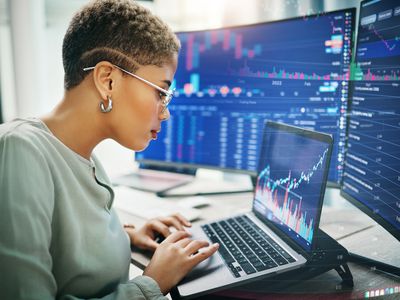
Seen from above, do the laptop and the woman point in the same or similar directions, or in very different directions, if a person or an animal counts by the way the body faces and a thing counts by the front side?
very different directions

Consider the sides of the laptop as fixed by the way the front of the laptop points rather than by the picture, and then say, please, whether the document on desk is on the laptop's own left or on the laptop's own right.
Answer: on the laptop's own right

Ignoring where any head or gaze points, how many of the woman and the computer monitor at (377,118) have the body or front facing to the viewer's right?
1

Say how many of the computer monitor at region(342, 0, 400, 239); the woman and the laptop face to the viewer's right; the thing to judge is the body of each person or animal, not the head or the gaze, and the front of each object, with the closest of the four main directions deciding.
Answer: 1

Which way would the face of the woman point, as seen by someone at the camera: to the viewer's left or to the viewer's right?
to the viewer's right

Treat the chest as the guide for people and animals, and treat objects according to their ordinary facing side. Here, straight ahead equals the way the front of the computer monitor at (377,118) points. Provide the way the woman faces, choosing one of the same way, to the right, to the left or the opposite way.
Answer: the opposite way

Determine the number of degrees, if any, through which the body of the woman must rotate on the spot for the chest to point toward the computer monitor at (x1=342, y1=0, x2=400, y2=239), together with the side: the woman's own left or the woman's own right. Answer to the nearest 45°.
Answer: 0° — they already face it

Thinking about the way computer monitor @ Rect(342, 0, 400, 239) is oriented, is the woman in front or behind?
in front
